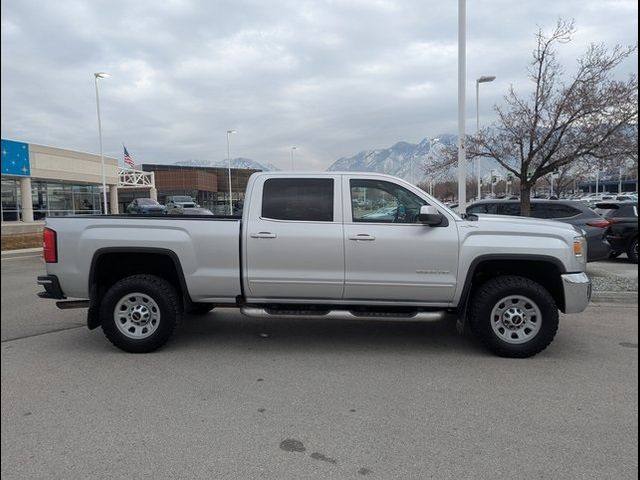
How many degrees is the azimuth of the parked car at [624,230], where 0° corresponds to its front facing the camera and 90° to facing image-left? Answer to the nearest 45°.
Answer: approximately 225°

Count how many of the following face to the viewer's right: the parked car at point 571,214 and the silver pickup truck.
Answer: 1

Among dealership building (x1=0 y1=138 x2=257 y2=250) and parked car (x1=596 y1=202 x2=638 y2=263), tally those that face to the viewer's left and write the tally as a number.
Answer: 0

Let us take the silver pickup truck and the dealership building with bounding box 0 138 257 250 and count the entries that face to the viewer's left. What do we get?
0

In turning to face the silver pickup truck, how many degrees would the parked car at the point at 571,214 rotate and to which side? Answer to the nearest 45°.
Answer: approximately 90° to its left

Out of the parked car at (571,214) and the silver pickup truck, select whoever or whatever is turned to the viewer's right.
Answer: the silver pickup truck

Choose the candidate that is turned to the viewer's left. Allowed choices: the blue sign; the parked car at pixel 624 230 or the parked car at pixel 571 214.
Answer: the parked car at pixel 571 214

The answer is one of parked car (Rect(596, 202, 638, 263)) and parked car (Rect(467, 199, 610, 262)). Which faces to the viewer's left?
parked car (Rect(467, 199, 610, 262))

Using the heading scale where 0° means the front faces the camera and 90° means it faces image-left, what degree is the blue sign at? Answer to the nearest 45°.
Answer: approximately 315°

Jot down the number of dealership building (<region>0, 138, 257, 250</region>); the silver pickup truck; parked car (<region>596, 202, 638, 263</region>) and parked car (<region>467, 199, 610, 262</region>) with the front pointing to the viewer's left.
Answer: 1

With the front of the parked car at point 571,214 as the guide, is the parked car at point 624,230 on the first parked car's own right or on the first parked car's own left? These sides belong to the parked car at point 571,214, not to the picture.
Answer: on the first parked car's own right

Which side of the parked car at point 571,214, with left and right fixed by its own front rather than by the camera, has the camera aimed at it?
left

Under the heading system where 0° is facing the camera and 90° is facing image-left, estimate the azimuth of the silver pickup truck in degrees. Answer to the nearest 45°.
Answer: approximately 270°
